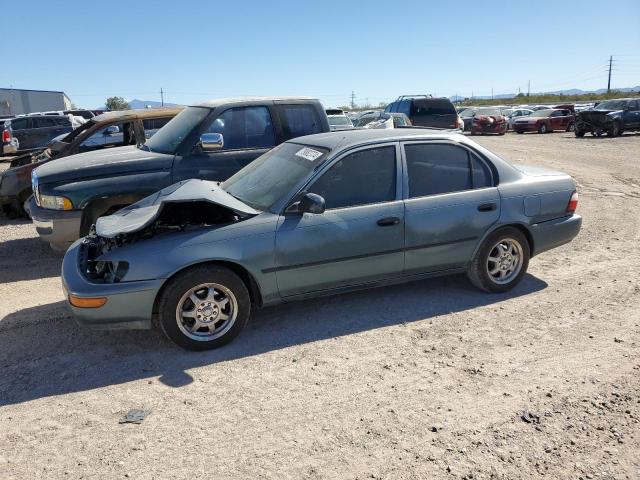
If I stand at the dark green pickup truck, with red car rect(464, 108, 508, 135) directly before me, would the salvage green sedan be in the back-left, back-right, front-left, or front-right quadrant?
back-right

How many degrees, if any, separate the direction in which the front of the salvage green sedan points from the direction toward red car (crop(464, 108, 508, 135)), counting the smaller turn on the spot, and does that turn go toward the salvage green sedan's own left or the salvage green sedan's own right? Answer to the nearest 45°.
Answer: approximately 135° to the salvage green sedan's own right

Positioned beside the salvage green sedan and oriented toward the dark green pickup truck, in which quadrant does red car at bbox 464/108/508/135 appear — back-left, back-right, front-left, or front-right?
front-right

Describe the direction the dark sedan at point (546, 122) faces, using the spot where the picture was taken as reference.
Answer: facing the viewer and to the left of the viewer

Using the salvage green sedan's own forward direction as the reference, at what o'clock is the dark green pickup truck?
The dark green pickup truck is roughly at 3 o'clock from the salvage green sedan.

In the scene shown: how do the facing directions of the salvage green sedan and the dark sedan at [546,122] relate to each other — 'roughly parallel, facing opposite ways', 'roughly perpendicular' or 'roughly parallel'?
roughly parallel

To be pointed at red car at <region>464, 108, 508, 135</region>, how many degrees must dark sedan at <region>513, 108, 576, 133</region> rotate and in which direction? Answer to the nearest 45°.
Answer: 0° — it already faces it

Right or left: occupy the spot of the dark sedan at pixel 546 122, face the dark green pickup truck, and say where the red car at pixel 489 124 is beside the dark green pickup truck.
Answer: right

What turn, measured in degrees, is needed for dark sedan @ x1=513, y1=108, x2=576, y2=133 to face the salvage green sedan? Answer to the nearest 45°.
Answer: approximately 45° to its left

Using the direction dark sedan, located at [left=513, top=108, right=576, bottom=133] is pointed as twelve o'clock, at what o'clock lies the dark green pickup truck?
The dark green pickup truck is roughly at 11 o'clock from the dark sedan.

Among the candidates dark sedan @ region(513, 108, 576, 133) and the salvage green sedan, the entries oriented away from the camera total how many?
0

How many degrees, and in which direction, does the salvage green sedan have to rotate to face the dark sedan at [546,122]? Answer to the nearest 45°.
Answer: approximately 180°
